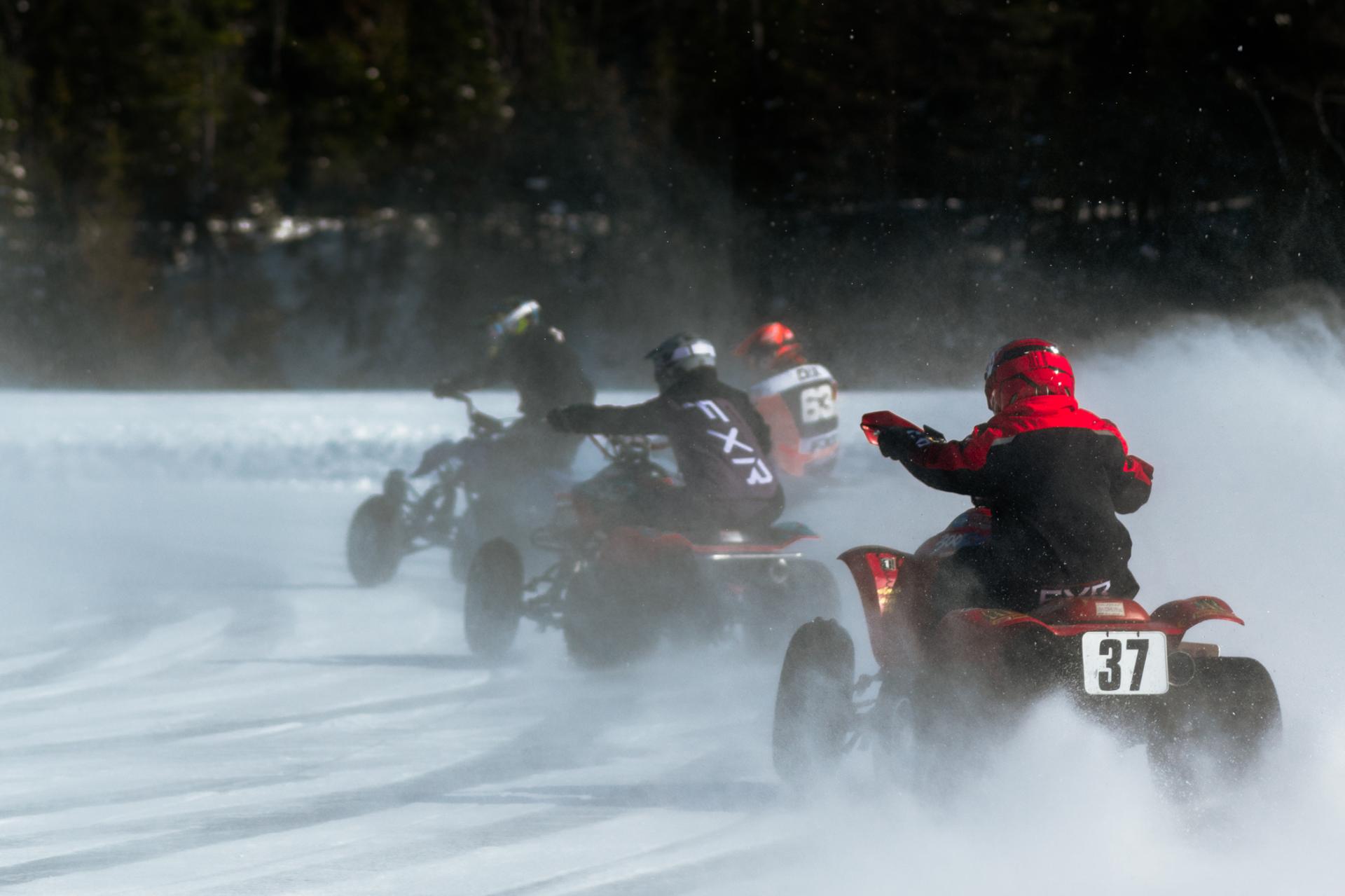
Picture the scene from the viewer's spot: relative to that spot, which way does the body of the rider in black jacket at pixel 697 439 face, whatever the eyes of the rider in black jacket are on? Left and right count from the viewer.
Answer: facing away from the viewer and to the left of the viewer

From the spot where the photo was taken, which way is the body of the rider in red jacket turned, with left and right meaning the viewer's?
facing away from the viewer and to the left of the viewer

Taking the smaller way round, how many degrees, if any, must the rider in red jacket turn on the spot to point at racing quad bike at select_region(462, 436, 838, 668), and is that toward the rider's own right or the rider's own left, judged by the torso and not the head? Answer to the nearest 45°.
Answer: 0° — they already face it

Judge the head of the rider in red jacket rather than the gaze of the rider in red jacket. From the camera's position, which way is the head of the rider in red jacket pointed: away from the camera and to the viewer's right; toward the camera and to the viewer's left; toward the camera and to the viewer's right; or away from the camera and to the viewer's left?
away from the camera and to the viewer's left

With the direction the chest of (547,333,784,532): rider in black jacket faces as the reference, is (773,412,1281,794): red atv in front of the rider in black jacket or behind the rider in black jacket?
behind
